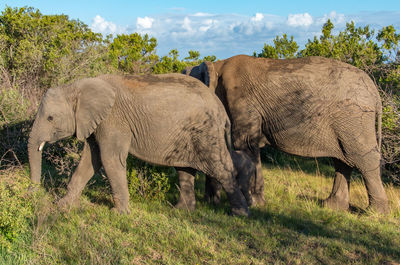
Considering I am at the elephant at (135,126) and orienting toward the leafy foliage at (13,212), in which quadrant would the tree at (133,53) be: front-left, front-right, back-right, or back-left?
back-right

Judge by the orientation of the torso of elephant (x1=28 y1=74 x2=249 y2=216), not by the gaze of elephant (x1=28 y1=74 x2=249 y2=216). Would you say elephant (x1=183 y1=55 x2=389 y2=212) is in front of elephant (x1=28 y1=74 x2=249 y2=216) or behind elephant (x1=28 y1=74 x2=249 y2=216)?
behind

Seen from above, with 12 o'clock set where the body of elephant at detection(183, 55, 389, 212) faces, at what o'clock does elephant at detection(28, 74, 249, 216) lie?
elephant at detection(28, 74, 249, 216) is roughly at 11 o'clock from elephant at detection(183, 55, 389, 212).

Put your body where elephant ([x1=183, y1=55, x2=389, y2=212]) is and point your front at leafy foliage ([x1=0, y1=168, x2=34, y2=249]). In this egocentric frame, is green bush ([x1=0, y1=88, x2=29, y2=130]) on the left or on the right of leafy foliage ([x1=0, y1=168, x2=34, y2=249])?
right

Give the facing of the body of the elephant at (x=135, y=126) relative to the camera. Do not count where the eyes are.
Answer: to the viewer's left

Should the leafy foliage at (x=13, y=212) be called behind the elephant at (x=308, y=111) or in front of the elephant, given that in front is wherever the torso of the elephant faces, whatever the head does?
in front

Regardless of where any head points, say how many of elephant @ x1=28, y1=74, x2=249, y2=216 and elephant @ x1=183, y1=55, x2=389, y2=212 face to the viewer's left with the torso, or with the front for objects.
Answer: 2

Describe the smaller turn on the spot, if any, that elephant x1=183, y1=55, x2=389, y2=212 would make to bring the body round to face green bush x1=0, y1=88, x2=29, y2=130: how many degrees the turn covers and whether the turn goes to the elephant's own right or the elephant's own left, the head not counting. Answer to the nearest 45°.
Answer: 0° — it already faces it

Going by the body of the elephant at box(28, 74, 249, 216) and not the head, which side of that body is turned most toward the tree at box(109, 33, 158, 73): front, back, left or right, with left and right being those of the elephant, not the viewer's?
right

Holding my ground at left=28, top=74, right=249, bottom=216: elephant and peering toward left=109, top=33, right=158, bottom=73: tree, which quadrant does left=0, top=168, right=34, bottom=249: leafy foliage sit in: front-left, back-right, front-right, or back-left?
back-left

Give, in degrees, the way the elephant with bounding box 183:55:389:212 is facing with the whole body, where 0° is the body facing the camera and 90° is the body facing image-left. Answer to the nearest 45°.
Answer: approximately 90°

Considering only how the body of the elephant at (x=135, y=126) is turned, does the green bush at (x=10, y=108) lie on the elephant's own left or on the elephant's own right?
on the elephant's own right

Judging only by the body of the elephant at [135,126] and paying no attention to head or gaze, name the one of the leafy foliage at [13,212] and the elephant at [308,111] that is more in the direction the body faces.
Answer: the leafy foliage
